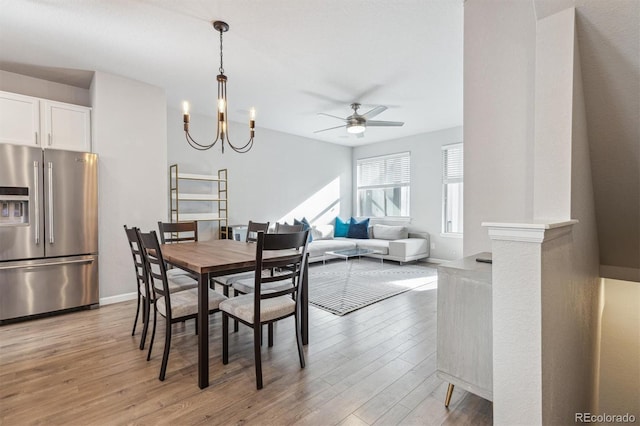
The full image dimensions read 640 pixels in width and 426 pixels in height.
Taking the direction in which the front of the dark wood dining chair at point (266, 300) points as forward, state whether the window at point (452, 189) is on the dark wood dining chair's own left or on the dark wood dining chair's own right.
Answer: on the dark wood dining chair's own right

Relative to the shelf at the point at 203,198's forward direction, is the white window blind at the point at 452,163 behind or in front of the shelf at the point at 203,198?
in front

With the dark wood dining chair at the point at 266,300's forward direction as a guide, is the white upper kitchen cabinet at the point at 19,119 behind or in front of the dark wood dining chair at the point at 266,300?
in front

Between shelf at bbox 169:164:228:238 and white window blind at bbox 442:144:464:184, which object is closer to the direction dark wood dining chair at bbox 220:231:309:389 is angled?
the shelf

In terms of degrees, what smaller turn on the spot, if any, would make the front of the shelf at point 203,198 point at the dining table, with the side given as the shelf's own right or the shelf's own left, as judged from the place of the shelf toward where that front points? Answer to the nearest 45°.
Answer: approximately 45° to the shelf's own right

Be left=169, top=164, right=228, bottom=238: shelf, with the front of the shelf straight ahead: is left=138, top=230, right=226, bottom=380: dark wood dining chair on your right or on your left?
on your right

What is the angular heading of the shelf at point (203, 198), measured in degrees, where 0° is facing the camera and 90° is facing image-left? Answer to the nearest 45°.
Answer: approximately 315°

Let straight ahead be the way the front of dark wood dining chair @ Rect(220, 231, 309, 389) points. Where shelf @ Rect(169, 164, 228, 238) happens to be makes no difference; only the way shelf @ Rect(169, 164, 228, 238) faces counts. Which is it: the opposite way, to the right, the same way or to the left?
the opposite way

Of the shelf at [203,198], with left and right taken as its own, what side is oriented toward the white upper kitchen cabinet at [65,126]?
right

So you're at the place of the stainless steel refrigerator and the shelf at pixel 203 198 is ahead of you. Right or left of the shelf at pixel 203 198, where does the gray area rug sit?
right

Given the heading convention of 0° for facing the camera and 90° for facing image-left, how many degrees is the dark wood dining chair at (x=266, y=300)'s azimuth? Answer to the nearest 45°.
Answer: approximately 135°

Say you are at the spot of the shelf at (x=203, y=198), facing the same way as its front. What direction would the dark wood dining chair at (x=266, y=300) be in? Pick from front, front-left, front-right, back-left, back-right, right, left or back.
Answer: front-right

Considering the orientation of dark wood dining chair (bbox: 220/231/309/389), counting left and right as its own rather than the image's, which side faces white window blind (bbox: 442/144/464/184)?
right
